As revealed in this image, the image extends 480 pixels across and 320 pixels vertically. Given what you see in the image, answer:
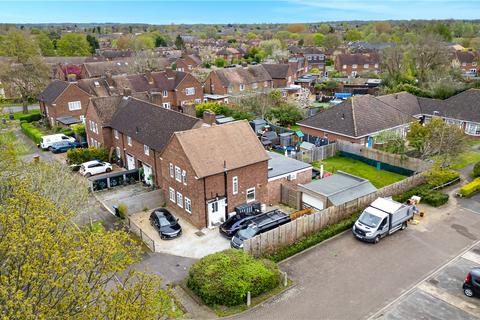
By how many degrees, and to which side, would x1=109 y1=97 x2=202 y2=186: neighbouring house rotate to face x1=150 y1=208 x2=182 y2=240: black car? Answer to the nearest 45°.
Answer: approximately 45° to its left

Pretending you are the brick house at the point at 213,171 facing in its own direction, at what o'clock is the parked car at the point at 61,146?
The parked car is roughly at 3 o'clock from the brick house.

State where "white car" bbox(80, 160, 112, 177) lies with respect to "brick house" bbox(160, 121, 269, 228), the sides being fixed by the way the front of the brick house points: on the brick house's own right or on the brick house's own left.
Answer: on the brick house's own right

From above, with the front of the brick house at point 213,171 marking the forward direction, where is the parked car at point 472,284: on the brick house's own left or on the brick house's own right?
on the brick house's own left

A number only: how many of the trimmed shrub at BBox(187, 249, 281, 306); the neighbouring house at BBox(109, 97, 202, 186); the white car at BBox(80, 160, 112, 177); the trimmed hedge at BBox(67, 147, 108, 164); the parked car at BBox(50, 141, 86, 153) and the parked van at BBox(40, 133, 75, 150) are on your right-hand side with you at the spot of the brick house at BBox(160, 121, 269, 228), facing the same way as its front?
5

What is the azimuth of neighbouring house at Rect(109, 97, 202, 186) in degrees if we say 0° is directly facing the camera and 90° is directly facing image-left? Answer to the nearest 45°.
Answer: approximately 45°

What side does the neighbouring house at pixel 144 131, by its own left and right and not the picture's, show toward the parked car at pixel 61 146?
right

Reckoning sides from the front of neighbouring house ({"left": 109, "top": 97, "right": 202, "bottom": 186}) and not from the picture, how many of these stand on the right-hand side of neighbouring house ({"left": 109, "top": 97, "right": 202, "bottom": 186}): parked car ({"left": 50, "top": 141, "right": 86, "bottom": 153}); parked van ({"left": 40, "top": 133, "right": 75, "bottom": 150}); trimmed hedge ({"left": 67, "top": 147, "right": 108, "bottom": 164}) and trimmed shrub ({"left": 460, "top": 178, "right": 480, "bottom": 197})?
3
